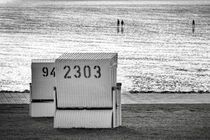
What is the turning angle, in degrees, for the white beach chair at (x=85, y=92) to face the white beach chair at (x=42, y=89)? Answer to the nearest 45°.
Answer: approximately 45° to its left

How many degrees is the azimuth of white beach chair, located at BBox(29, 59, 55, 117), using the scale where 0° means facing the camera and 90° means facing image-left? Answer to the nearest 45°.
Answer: approximately 180°

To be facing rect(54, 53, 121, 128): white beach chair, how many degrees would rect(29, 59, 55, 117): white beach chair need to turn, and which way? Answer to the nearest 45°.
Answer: approximately 135° to its right

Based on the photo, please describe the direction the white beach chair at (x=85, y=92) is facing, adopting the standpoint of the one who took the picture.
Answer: facing away from the viewer

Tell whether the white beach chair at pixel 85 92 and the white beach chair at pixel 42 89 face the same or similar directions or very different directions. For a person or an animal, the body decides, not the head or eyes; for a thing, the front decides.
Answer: same or similar directions

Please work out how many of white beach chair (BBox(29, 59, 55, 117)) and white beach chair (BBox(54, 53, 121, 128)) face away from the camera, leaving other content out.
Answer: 2
